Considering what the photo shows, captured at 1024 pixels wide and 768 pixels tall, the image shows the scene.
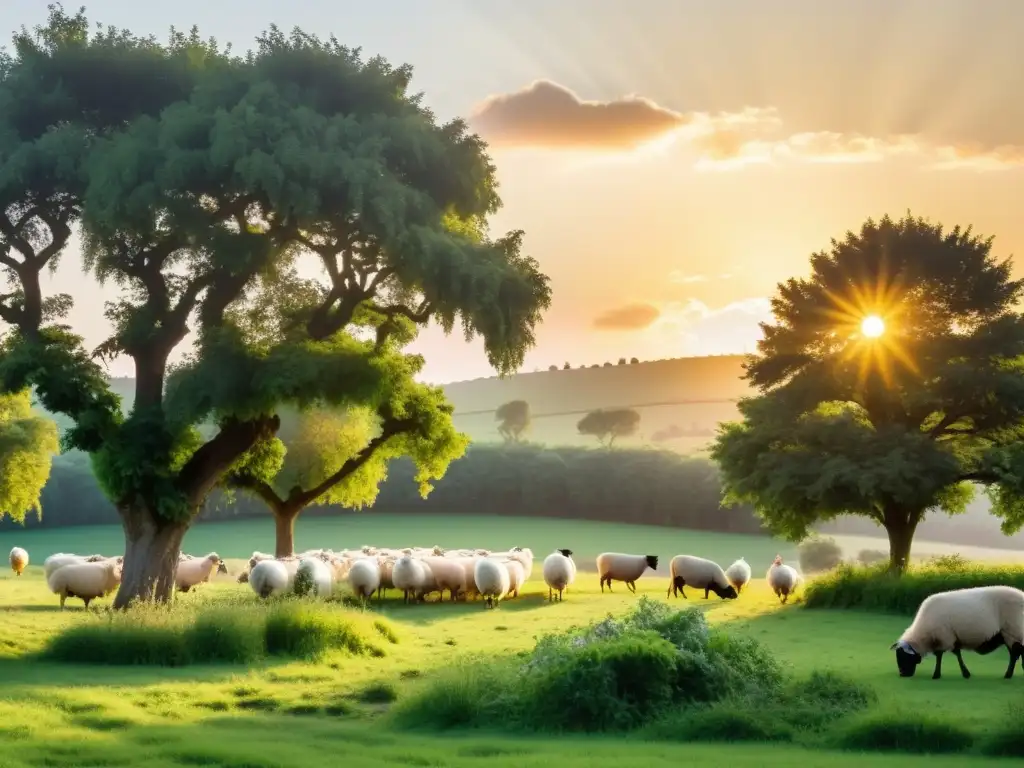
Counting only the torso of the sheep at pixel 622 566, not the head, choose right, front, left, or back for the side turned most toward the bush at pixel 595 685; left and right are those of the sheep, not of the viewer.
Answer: right

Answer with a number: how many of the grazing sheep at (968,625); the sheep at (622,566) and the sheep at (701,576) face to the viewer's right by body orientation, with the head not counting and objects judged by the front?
2

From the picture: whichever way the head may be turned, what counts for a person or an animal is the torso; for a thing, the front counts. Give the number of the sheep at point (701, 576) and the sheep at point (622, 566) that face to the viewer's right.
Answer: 2

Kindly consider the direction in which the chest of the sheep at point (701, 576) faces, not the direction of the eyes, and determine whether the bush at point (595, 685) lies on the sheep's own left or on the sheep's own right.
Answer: on the sheep's own right

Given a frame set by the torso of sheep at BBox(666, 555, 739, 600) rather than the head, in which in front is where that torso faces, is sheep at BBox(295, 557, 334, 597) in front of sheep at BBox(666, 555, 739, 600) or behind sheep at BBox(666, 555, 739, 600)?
behind

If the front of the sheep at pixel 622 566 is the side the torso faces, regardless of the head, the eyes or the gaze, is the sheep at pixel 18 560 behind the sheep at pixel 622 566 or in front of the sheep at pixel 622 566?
behind

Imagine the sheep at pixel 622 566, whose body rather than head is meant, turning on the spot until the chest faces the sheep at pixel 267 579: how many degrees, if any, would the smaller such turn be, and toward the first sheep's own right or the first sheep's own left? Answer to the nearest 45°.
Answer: approximately 135° to the first sheep's own right

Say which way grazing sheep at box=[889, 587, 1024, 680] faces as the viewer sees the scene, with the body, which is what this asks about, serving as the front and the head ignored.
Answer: to the viewer's left

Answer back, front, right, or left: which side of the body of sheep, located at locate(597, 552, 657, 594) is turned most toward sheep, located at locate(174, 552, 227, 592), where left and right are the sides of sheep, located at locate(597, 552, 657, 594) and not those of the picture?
back

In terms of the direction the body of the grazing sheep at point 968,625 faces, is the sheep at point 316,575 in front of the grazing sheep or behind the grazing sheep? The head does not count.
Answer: in front

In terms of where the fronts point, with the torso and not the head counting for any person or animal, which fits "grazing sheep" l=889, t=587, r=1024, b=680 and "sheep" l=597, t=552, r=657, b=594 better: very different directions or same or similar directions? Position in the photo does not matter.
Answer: very different directions

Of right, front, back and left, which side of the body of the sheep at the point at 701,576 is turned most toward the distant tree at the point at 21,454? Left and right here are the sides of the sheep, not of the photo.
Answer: back

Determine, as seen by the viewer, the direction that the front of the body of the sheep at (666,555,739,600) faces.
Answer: to the viewer's right

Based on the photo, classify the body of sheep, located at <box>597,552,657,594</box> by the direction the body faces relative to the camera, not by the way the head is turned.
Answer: to the viewer's right

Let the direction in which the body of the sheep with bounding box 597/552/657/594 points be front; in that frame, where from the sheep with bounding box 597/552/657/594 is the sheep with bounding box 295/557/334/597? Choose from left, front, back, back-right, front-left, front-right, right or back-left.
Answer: back-right
